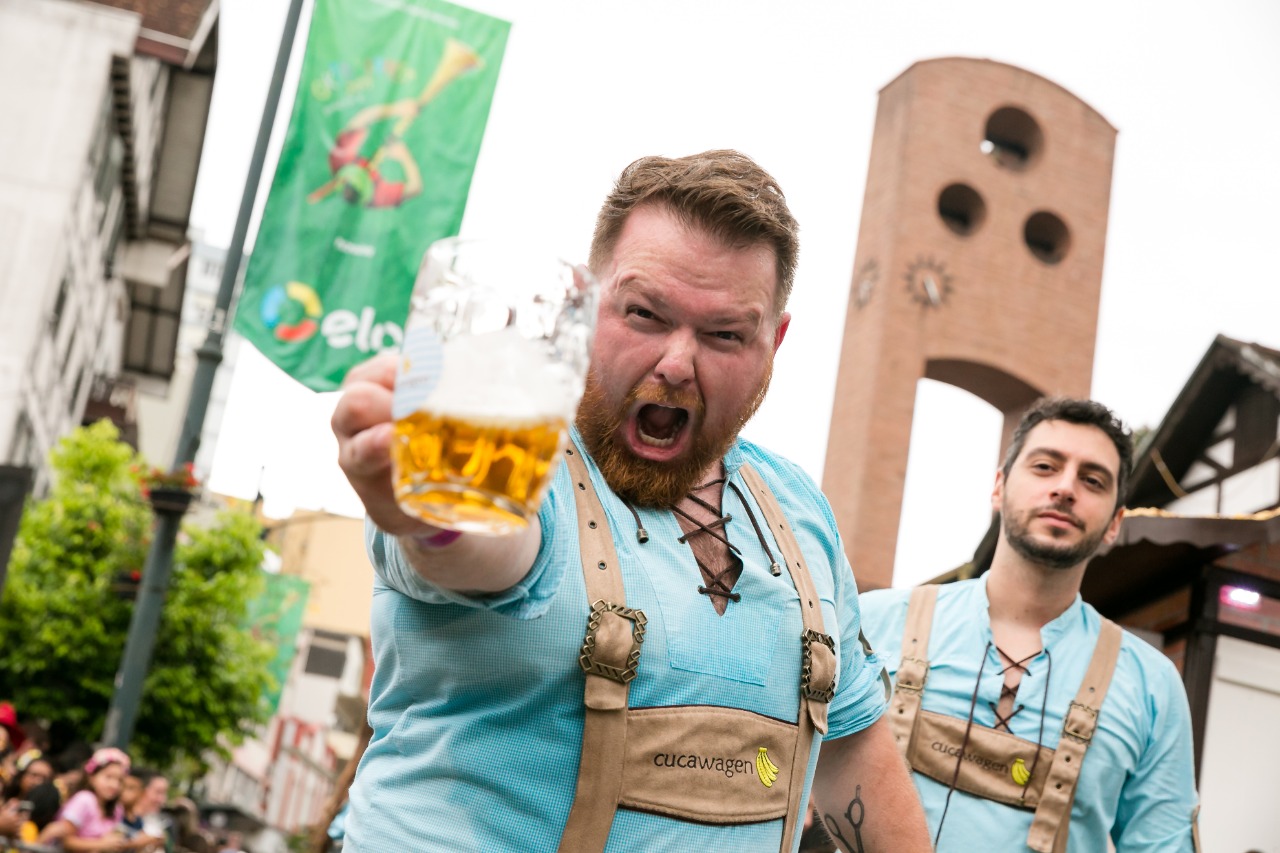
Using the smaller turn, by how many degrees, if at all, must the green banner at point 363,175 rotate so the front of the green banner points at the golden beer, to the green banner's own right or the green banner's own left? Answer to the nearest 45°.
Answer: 0° — it already faces it

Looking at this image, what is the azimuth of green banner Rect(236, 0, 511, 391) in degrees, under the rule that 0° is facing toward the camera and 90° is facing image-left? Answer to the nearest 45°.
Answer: approximately 0°

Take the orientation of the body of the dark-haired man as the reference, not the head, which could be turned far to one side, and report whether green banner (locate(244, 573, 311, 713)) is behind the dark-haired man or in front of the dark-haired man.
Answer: behind

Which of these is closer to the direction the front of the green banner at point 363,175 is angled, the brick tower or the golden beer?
the golden beer

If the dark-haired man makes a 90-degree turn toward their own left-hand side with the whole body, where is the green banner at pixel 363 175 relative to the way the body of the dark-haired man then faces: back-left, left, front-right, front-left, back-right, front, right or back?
back-left

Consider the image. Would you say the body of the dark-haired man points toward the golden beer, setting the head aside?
yes

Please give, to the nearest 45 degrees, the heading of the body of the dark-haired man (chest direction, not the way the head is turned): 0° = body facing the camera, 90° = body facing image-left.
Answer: approximately 0°

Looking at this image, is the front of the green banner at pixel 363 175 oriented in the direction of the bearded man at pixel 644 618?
yes

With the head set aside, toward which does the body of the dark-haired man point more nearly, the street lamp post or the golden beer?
the golden beer

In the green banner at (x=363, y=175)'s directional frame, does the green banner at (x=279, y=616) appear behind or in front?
behind

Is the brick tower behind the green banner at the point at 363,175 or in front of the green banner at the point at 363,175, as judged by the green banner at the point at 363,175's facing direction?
behind
